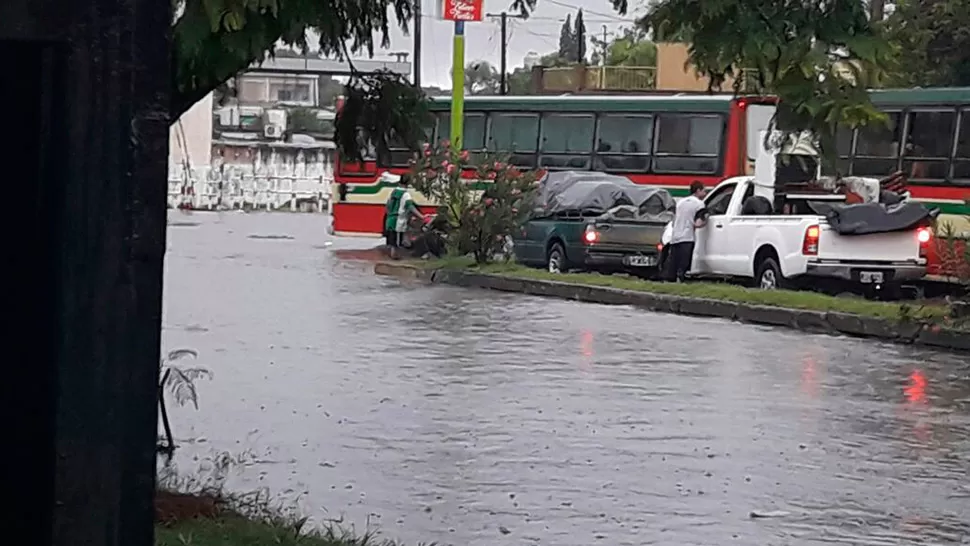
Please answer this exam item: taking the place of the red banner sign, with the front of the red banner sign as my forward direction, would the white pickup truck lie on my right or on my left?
on my left

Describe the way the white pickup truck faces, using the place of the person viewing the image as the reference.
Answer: facing away from the viewer and to the left of the viewer

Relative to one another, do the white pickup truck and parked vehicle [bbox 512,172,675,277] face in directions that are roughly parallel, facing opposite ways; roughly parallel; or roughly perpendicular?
roughly parallel

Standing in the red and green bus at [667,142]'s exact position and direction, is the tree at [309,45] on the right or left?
on its left

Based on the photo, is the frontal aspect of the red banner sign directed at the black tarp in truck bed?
no

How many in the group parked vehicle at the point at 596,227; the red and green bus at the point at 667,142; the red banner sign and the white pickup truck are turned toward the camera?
1

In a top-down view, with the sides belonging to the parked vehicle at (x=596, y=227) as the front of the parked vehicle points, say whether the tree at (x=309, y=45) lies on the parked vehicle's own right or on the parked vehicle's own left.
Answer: on the parked vehicle's own left

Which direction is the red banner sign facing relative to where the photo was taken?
toward the camera

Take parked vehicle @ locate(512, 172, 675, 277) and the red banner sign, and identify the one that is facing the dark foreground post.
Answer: the red banner sign

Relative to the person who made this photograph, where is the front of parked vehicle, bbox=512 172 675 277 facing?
facing away from the viewer and to the left of the viewer

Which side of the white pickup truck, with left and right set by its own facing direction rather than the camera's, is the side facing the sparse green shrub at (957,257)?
back
